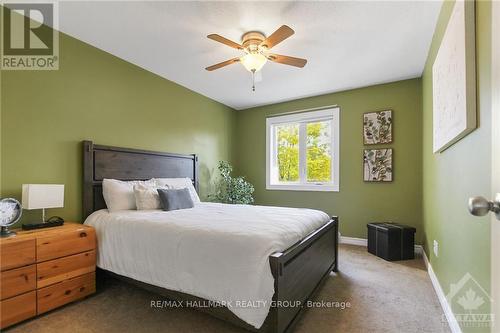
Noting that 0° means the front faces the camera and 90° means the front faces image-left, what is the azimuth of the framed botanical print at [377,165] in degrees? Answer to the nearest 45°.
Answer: approximately 0°

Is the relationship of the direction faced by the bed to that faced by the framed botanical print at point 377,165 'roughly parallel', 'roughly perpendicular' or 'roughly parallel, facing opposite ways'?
roughly perpendicular

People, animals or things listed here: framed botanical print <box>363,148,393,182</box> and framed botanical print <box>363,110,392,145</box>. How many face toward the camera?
2

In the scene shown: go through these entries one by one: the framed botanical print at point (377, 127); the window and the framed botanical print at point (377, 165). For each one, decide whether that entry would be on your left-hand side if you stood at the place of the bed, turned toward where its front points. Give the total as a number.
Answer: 3

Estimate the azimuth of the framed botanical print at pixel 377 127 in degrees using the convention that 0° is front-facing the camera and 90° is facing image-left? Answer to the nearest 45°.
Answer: approximately 0°

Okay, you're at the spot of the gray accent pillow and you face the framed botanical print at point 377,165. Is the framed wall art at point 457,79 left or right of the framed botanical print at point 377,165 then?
right

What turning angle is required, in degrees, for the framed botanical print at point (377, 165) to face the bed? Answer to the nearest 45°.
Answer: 0° — it already faces it

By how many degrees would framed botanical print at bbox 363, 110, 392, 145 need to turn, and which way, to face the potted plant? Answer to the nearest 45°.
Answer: approximately 90° to its right
